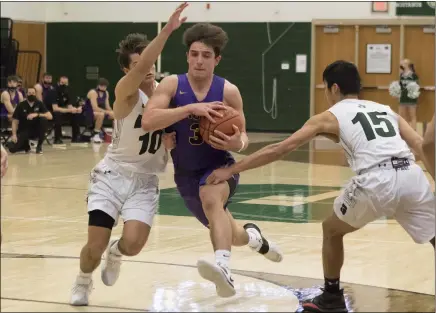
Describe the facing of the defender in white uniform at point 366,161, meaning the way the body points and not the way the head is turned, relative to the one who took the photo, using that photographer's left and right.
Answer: facing away from the viewer and to the left of the viewer

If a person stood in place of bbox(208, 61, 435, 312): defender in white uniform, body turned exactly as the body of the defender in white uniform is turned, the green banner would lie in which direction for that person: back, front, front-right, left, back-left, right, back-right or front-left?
front-right

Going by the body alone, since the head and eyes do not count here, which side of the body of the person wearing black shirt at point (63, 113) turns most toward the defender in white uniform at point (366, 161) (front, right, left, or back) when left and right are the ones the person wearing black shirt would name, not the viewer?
front

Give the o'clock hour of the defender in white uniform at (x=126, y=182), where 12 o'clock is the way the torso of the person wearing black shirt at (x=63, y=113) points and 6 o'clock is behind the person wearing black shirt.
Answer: The defender in white uniform is roughly at 12 o'clock from the person wearing black shirt.

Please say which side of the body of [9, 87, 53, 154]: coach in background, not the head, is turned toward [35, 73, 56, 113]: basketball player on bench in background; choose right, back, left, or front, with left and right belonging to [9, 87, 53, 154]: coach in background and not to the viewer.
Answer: back

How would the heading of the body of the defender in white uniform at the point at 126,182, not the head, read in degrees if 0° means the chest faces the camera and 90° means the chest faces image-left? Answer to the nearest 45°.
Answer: approximately 315°

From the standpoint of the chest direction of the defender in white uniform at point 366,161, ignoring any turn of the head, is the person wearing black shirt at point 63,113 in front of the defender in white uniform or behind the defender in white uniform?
in front

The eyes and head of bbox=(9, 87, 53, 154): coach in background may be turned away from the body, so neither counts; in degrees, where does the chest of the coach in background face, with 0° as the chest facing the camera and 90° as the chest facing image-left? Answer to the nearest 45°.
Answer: approximately 0°

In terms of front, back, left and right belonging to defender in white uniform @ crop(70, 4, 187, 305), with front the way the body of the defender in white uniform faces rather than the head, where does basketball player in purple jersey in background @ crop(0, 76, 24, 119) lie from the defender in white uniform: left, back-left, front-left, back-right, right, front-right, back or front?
back-left

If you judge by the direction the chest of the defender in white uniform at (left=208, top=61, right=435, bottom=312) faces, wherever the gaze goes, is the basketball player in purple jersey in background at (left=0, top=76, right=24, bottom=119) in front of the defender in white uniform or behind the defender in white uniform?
in front

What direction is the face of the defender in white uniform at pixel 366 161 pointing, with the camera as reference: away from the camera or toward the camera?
away from the camera
